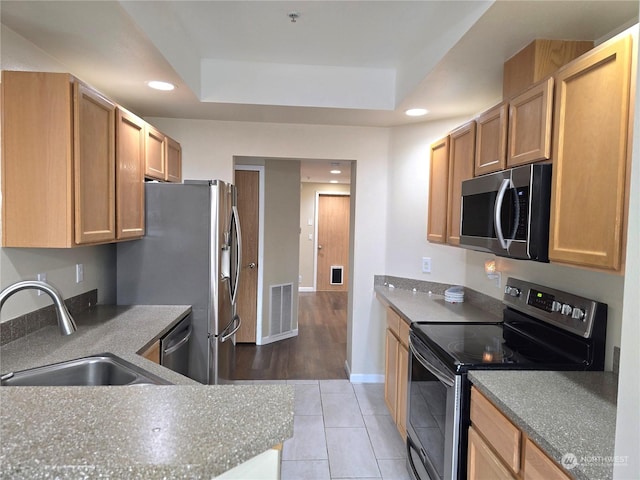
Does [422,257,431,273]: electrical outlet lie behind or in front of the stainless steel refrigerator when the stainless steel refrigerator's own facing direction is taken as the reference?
in front

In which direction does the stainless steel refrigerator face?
to the viewer's right

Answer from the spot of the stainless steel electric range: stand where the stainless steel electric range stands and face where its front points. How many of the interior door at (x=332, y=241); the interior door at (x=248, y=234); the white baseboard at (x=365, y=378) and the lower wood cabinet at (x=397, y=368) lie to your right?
4

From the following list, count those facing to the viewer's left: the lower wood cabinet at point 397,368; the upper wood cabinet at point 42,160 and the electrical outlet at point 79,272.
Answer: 1

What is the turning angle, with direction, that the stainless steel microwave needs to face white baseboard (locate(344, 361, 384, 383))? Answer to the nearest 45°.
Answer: approximately 90° to its right

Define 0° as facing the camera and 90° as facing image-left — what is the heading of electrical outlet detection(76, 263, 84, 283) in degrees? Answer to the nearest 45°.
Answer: approximately 315°

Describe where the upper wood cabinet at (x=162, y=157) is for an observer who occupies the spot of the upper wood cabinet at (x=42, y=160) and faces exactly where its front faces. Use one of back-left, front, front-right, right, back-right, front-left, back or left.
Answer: left

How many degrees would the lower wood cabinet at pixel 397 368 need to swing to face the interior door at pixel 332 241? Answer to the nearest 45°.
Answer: approximately 90° to its right

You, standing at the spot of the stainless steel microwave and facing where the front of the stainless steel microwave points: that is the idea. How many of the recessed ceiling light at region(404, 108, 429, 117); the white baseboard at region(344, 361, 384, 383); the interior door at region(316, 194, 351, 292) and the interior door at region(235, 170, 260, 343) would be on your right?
4

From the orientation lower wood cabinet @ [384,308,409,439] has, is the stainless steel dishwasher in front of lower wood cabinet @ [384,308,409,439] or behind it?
in front

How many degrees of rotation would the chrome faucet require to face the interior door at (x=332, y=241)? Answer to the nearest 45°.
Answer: approximately 45° to its left

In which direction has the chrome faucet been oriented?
to the viewer's right
